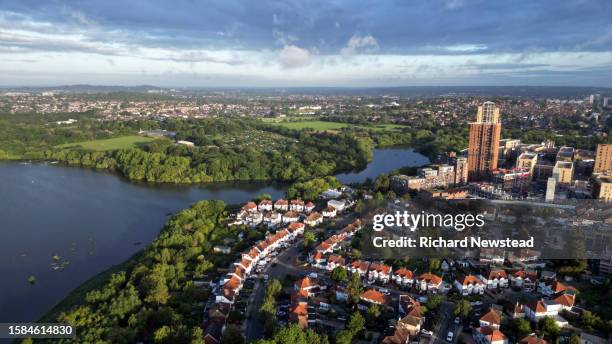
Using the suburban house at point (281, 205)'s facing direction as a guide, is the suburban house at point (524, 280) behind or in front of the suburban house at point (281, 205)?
in front

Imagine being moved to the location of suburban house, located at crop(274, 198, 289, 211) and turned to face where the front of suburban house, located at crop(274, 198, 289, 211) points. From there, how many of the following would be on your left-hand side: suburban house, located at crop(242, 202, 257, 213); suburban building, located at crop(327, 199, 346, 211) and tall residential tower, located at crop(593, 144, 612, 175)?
2

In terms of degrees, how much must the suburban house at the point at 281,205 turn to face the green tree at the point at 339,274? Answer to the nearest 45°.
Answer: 0° — it already faces it

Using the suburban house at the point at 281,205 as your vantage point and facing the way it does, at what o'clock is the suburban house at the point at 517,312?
the suburban house at the point at 517,312 is roughly at 11 o'clock from the suburban house at the point at 281,205.

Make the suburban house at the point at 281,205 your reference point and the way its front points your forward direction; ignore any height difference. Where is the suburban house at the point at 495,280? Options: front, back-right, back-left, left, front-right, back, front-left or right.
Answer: front-left

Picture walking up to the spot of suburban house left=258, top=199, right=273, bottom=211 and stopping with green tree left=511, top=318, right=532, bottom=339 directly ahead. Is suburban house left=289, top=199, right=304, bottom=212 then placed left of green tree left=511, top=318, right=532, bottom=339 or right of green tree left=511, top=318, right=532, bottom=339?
left

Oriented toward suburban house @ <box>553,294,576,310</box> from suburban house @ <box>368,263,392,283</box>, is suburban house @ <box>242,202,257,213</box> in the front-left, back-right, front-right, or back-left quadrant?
back-left

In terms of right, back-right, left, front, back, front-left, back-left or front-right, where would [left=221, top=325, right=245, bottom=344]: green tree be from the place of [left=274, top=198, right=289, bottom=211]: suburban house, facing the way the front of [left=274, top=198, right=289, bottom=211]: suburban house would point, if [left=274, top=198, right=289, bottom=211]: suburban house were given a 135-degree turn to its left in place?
back-right

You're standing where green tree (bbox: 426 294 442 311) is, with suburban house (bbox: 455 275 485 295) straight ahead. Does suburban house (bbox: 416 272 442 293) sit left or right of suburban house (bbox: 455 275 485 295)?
left

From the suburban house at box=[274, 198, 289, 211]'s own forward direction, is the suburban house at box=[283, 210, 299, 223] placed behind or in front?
in front

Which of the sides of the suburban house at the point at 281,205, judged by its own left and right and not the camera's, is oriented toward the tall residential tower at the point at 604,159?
left

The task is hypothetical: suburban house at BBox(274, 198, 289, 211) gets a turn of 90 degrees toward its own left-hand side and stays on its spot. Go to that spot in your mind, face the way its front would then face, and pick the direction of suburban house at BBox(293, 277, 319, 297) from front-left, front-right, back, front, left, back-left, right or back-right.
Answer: right

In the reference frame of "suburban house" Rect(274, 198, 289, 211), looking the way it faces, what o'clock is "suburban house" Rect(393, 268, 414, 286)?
"suburban house" Rect(393, 268, 414, 286) is roughly at 11 o'clock from "suburban house" Rect(274, 198, 289, 211).

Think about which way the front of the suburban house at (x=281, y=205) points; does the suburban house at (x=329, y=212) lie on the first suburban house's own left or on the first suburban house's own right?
on the first suburban house's own left

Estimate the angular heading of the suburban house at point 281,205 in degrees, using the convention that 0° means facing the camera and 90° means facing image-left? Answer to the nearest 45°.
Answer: approximately 0°

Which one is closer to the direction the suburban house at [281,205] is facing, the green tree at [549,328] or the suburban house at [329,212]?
the green tree

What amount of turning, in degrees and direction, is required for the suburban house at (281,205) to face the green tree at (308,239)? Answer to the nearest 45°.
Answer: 0° — it already faces it

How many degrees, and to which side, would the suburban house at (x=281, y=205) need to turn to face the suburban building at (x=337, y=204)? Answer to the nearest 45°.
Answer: approximately 90° to its left

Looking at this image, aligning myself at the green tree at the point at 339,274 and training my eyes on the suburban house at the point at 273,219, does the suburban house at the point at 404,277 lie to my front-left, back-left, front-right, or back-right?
back-right
